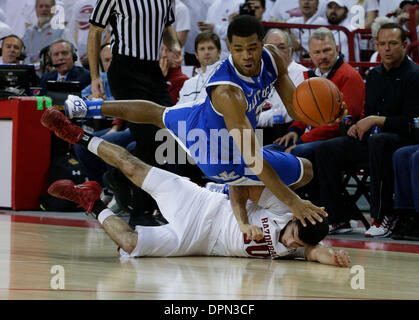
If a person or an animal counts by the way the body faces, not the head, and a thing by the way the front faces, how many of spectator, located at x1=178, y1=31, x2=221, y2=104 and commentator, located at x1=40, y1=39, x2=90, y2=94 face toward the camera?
2

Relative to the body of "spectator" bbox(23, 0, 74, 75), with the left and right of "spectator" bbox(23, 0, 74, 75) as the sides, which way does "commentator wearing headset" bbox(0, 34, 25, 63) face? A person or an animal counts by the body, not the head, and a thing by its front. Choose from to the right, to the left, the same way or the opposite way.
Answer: the same way

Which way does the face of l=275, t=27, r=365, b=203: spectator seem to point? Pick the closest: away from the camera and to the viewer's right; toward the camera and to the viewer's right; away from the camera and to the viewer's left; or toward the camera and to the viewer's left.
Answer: toward the camera and to the viewer's left

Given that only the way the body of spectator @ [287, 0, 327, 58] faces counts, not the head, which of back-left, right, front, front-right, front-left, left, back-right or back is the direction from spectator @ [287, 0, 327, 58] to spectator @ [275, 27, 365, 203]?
front

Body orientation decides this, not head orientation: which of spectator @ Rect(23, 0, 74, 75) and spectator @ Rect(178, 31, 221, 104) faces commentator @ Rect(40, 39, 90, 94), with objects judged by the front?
spectator @ Rect(23, 0, 74, 75)

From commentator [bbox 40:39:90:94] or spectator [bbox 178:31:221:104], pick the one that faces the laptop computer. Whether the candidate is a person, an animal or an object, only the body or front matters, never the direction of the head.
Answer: commentator [bbox 40:39:90:94]

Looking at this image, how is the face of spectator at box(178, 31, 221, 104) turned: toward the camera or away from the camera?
toward the camera

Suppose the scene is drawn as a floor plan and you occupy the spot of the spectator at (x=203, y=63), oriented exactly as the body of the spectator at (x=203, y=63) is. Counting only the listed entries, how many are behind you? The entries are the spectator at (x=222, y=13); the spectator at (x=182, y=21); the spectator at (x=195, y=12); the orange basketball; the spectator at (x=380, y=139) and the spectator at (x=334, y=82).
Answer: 3

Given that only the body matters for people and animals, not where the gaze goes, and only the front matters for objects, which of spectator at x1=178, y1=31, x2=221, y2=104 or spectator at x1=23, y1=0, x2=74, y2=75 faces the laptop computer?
spectator at x1=23, y1=0, x2=74, y2=75

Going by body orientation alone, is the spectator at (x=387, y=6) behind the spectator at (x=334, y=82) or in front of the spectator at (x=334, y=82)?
behind

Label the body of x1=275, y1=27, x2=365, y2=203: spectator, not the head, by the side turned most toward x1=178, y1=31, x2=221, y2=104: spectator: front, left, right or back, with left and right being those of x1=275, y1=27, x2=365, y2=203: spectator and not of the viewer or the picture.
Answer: right

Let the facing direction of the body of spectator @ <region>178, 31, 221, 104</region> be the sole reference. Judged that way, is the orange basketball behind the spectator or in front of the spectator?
in front

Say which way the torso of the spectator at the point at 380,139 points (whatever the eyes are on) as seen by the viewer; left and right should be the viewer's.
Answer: facing the viewer and to the left of the viewer

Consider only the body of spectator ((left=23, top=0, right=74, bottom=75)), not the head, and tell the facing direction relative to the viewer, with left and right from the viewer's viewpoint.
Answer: facing the viewer

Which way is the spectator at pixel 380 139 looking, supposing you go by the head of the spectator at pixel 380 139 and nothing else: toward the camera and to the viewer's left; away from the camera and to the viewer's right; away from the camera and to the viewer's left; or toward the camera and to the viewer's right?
toward the camera and to the viewer's left

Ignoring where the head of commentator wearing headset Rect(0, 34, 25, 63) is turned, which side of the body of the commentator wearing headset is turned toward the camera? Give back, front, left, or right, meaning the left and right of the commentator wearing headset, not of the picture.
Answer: front

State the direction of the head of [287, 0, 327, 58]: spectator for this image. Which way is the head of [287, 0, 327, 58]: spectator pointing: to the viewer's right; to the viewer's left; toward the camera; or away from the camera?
toward the camera

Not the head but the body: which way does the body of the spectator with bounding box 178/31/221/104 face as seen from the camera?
toward the camera
